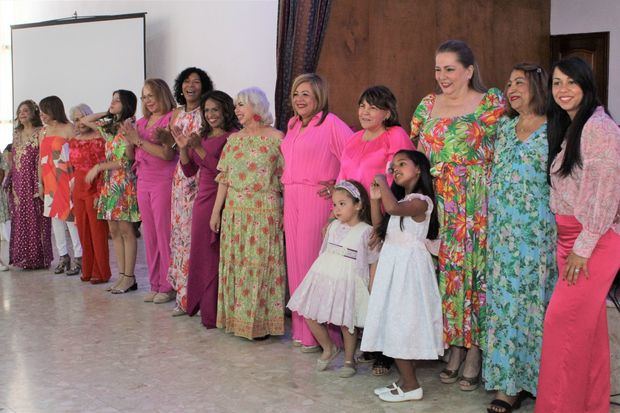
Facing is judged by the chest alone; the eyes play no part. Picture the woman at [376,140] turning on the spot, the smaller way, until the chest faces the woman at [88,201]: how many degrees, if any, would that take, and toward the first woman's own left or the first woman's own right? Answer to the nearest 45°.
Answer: approximately 90° to the first woman's own right

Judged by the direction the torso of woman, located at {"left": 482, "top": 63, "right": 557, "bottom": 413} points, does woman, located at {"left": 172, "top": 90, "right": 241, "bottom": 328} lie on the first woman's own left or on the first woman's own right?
on the first woman's own right

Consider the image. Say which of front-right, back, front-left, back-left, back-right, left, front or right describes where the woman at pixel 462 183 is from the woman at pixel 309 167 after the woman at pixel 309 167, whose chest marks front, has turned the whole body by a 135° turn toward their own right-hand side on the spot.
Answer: back-right

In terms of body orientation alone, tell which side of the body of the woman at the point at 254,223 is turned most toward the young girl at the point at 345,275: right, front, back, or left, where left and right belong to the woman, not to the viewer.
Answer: left

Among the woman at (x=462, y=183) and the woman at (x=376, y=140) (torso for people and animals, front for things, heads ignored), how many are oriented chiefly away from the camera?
0

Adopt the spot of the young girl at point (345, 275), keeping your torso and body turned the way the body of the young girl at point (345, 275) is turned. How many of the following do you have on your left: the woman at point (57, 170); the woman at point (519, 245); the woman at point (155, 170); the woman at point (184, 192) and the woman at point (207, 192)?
1

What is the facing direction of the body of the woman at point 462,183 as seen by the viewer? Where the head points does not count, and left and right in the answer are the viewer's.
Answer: facing the viewer and to the left of the viewer

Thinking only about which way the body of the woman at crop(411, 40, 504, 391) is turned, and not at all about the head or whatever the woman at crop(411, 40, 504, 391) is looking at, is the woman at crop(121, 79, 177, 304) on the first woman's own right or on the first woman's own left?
on the first woman's own right
